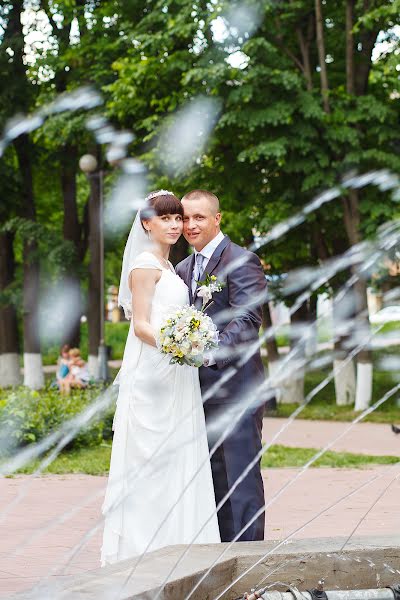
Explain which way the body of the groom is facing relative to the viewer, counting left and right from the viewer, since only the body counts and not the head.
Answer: facing the viewer and to the left of the viewer

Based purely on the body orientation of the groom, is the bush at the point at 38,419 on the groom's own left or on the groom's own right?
on the groom's own right

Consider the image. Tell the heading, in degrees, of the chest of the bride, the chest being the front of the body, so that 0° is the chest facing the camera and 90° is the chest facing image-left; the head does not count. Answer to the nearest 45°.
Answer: approximately 315°

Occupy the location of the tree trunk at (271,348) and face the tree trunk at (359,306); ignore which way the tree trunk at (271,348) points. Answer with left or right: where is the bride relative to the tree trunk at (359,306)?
right

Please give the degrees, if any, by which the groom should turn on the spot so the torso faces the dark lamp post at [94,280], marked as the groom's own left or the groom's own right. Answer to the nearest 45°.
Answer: approximately 135° to the groom's own right

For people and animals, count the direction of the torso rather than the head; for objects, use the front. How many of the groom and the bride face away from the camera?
0

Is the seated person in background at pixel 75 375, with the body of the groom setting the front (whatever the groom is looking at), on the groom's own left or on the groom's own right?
on the groom's own right

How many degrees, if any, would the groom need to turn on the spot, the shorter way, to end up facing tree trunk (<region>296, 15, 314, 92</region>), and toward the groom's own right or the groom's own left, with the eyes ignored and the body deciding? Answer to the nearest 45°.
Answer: approximately 135° to the groom's own right

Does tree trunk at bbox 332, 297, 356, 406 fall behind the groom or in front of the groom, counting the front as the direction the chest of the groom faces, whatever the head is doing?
behind
